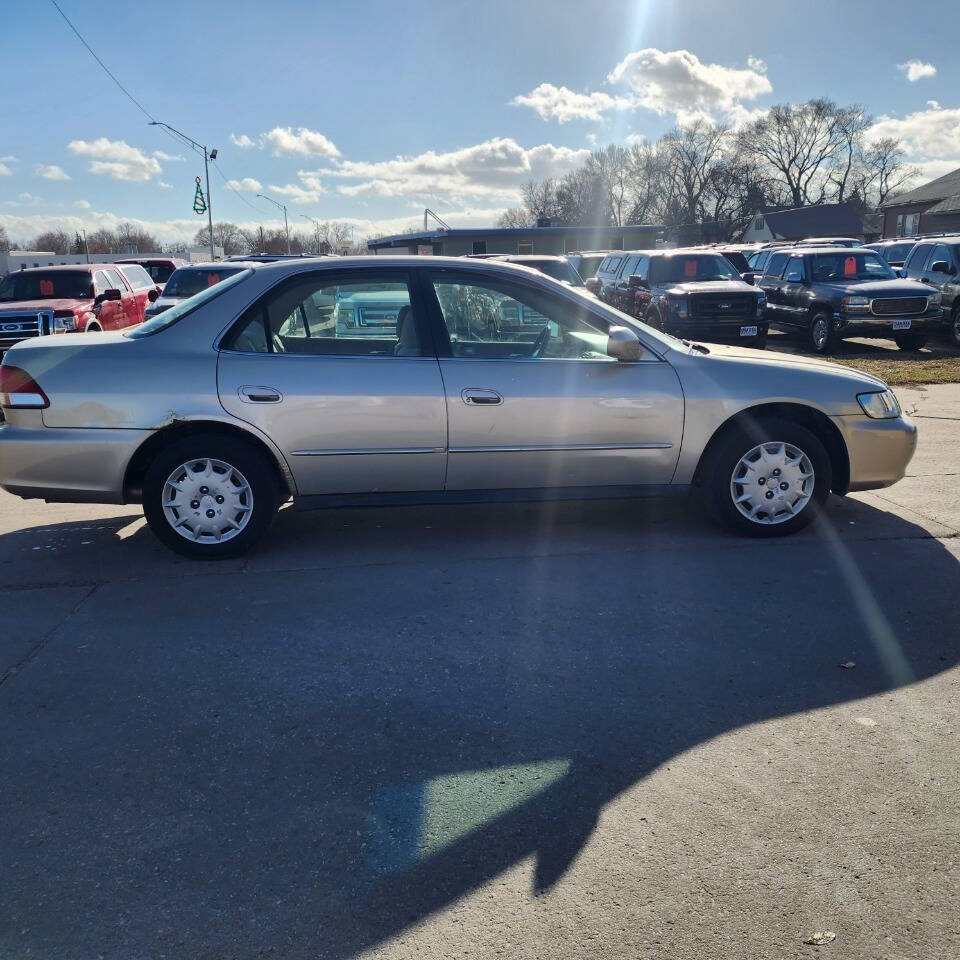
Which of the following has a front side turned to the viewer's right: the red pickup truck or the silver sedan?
the silver sedan

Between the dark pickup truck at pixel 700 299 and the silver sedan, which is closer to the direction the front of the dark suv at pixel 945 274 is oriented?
the silver sedan

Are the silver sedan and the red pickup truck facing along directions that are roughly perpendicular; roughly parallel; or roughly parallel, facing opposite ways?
roughly perpendicular

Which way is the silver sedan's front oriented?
to the viewer's right

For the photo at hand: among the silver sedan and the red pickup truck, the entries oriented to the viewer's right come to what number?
1

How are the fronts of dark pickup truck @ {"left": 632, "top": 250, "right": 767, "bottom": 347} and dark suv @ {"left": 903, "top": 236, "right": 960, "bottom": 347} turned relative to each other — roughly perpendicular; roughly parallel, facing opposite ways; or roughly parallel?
roughly parallel

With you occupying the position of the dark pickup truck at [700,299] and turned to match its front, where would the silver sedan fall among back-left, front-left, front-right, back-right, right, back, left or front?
front-right

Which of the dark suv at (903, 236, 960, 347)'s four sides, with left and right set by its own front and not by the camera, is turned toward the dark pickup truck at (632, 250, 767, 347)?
right

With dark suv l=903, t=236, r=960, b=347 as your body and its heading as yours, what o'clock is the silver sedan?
The silver sedan is roughly at 2 o'clock from the dark suv.

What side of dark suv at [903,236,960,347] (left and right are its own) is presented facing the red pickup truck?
right

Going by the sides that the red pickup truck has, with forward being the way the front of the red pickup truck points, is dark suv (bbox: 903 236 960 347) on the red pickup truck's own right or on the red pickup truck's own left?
on the red pickup truck's own left
